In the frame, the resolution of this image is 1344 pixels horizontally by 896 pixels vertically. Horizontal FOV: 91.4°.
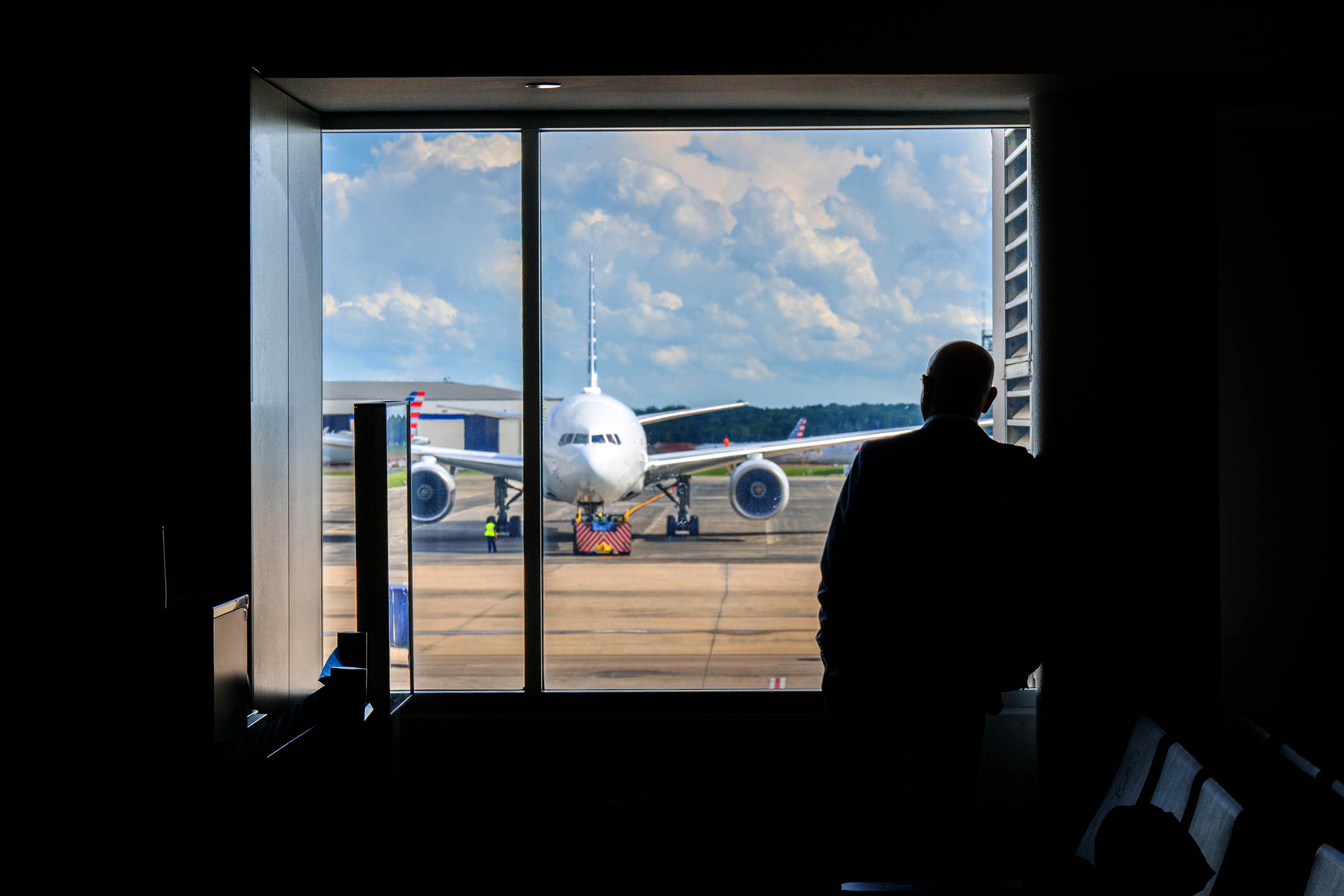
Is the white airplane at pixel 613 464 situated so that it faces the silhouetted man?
yes

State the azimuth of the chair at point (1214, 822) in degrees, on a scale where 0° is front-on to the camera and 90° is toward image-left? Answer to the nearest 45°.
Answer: approximately 45°

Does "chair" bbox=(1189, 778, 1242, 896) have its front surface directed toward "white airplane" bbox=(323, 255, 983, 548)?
no

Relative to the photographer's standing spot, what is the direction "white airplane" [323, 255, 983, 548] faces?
facing the viewer

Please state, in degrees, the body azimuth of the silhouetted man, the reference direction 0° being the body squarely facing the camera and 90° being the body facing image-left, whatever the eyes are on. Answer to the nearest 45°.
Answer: approximately 180°

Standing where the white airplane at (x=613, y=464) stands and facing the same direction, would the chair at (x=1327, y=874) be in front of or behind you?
in front

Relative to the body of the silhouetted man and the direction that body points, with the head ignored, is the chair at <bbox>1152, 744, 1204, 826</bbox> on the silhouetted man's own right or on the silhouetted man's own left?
on the silhouetted man's own right

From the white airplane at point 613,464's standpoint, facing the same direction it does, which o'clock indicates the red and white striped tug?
The red and white striped tug is roughly at 12 o'clock from the white airplane.
